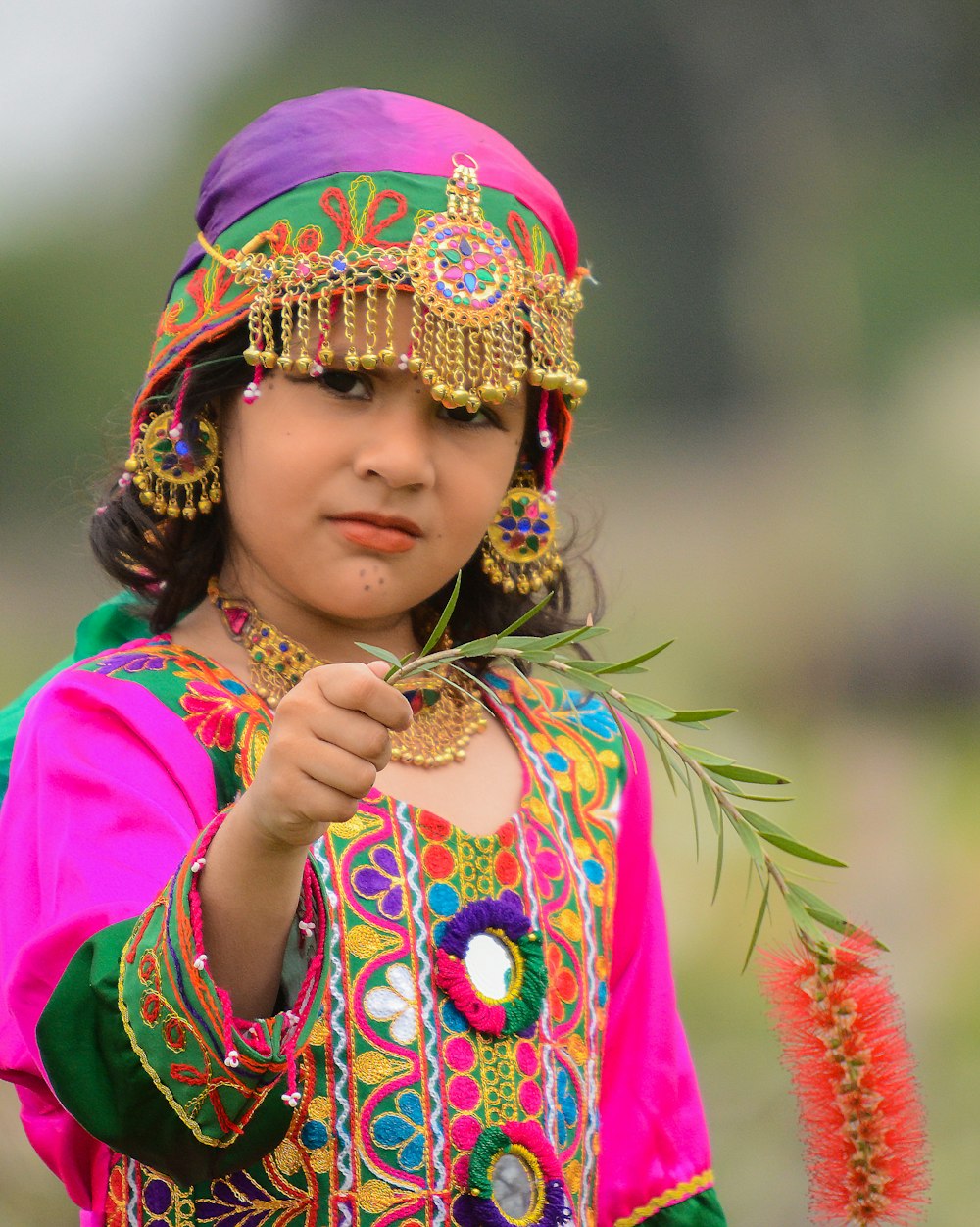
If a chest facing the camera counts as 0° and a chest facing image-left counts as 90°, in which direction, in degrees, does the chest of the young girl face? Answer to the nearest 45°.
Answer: approximately 315°
